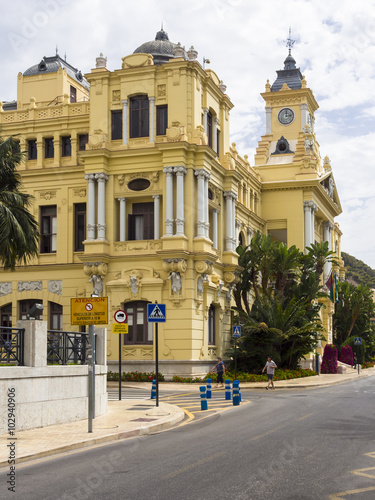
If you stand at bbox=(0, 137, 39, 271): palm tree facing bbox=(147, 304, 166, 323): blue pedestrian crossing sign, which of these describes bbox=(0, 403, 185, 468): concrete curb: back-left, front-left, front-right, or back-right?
front-right

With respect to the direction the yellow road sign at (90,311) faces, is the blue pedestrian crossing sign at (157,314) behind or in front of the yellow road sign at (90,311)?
behind

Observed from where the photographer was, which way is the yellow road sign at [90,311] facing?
facing the viewer

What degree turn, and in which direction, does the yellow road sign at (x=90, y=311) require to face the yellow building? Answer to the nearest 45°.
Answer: approximately 180°

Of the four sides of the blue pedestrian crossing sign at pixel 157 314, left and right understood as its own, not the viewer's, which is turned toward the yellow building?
back

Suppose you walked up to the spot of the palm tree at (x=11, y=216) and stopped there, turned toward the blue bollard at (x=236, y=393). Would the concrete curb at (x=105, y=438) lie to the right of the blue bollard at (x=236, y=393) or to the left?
right

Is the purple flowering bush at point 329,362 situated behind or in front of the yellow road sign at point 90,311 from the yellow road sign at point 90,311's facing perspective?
behind

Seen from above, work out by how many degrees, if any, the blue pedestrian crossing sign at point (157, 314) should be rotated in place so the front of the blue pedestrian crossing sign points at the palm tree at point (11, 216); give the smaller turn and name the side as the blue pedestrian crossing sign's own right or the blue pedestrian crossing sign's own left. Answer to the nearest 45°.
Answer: approximately 135° to the blue pedestrian crossing sign's own right

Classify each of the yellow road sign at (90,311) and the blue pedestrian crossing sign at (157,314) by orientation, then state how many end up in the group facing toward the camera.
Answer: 2

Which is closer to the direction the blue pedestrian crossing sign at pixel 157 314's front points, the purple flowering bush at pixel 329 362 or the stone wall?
the stone wall

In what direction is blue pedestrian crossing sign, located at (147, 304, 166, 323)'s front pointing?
toward the camera

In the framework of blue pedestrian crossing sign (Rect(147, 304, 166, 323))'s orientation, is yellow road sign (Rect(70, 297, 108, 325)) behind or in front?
in front

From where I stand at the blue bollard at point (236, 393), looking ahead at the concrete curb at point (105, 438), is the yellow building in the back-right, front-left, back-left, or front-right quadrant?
back-right
